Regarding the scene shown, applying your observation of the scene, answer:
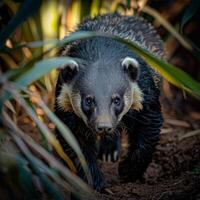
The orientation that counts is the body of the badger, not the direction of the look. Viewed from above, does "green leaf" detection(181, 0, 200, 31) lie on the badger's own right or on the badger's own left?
on the badger's own left

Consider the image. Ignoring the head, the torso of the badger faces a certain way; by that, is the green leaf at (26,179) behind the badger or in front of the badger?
in front

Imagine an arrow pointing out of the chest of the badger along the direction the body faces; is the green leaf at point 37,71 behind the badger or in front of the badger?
in front

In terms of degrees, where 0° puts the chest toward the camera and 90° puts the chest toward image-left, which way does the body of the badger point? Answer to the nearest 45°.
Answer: approximately 0°
